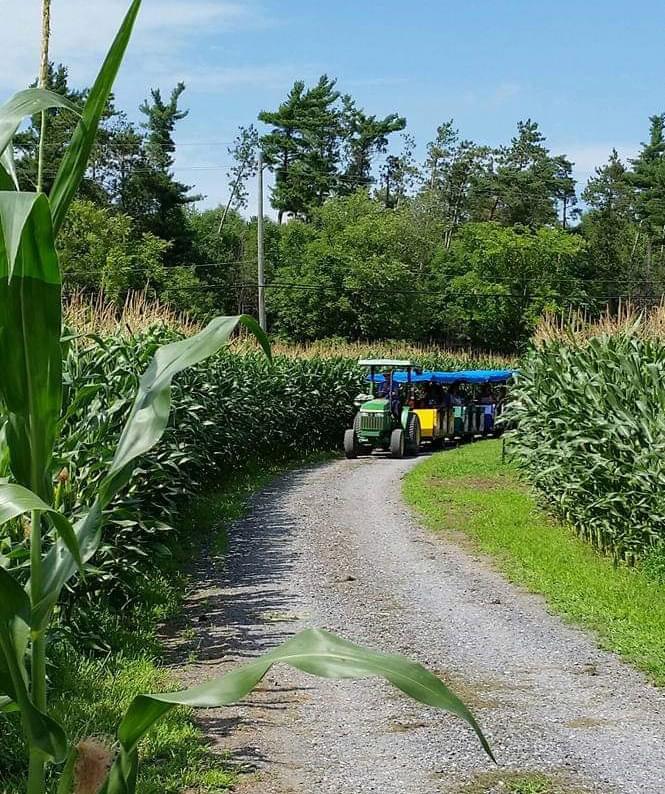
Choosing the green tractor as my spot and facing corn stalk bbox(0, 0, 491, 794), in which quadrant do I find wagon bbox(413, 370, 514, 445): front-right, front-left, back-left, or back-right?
back-left

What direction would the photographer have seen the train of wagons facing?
facing the viewer and to the left of the viewer
